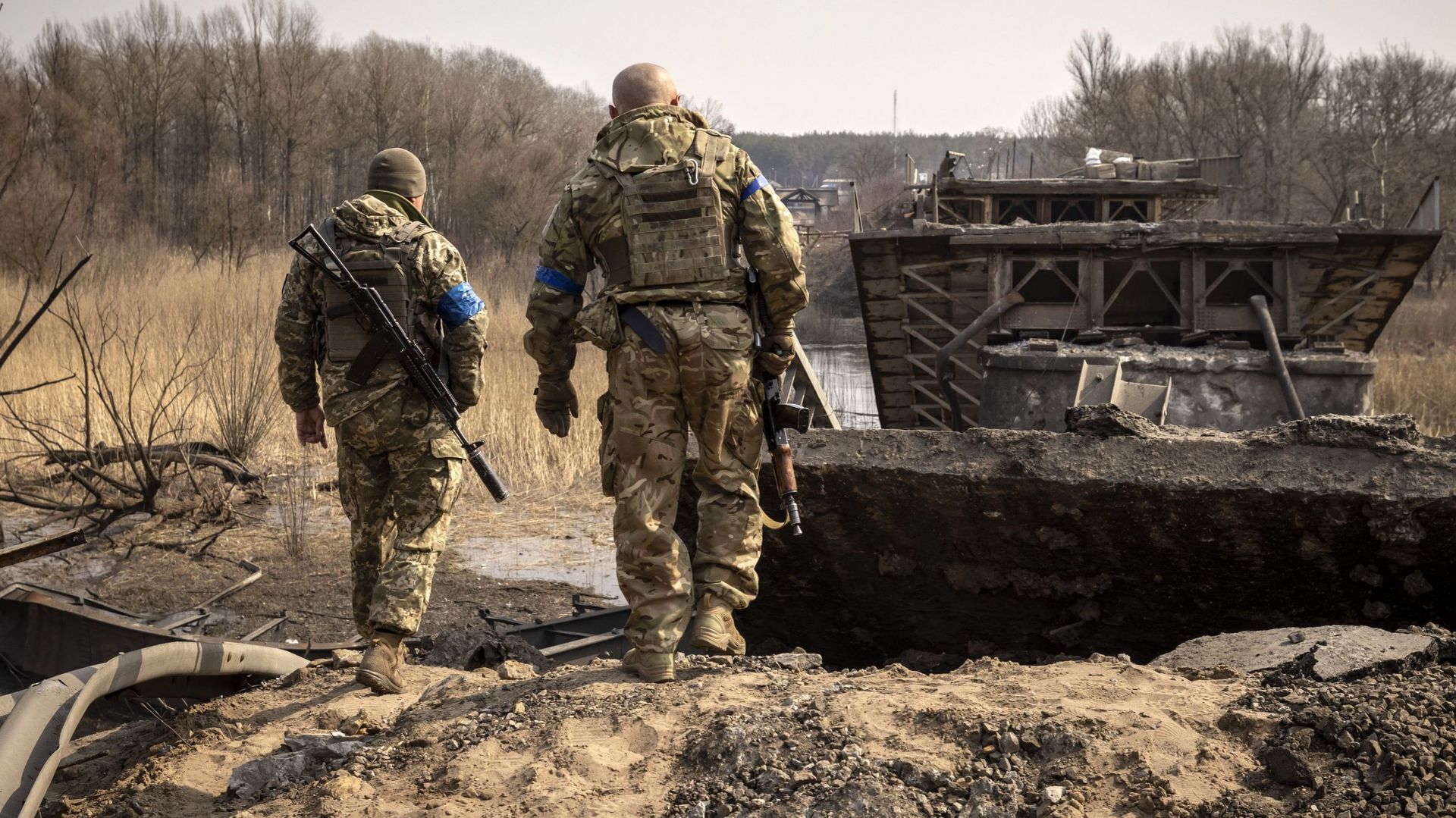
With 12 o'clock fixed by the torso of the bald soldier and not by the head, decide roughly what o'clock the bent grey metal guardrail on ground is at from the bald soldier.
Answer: The bent grey metal guardrail on ground is roughly at 8 o'clock from the bald soldier.

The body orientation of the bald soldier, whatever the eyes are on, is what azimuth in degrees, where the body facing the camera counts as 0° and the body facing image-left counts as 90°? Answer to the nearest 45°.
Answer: approximately 180°

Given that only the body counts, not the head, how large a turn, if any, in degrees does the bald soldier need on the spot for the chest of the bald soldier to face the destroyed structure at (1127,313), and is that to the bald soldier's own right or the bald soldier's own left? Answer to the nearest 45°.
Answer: approximately 45° to the bald soldier's own right

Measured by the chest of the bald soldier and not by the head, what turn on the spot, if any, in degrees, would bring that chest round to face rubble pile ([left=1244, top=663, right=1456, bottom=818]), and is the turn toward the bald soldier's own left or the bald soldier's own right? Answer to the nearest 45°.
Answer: approximately 135° to the bald soldier's own right

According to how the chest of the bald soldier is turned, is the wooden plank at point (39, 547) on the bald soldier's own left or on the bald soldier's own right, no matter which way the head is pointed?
on the bald soldier's own left

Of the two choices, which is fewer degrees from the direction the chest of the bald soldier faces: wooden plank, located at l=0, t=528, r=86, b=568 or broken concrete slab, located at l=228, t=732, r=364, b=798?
the wooden plank

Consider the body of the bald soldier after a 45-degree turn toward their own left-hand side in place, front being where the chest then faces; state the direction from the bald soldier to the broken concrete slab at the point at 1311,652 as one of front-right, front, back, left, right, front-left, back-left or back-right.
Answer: back-right

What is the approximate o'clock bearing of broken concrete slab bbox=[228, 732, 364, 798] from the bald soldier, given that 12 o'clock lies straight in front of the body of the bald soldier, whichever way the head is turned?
The broken concrete slab is roughly at 8 o'clock from the bald soldier.
